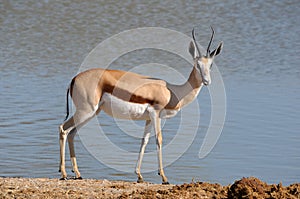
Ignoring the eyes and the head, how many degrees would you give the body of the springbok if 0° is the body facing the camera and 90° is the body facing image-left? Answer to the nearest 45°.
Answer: approximately 270°
